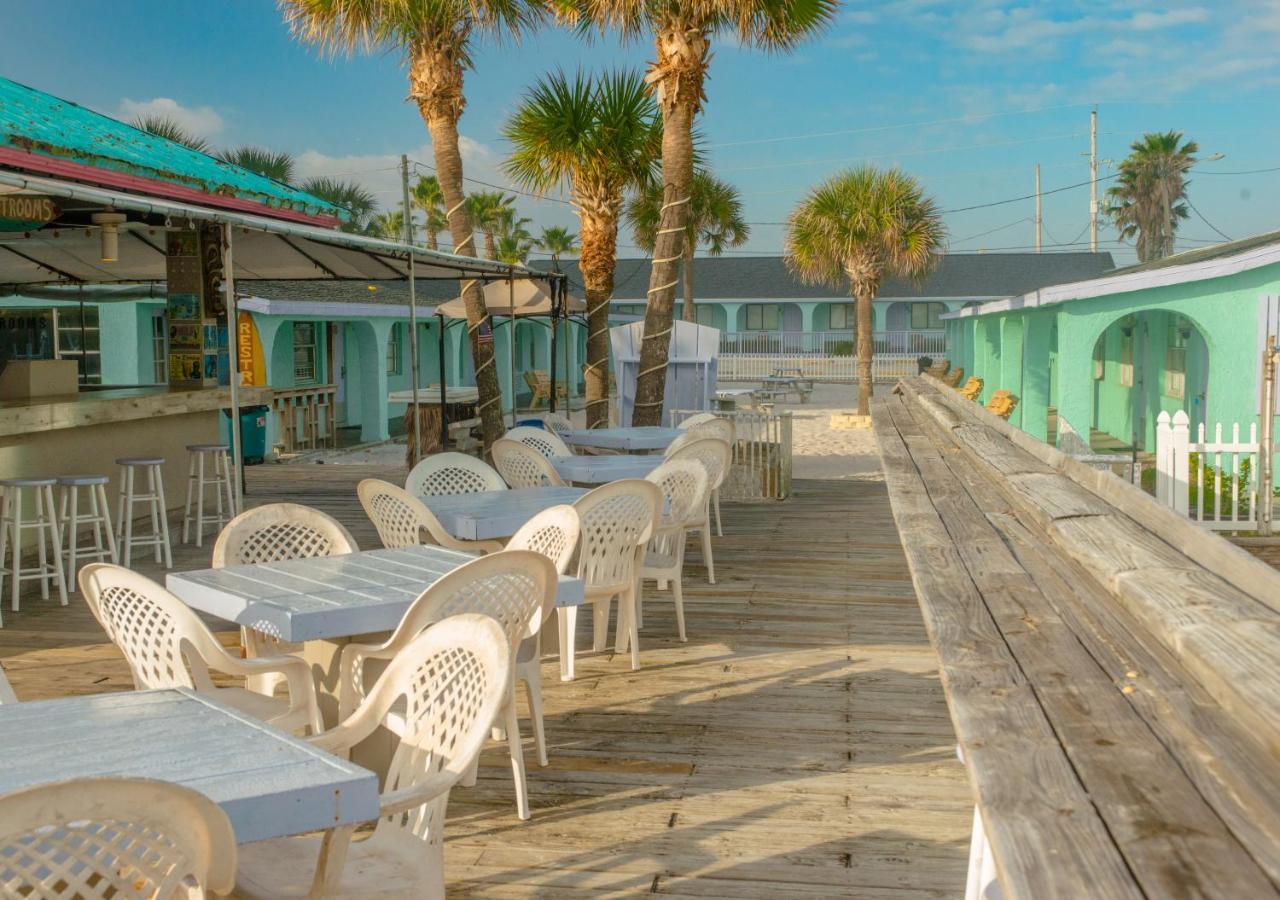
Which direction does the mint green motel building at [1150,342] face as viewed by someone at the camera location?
facing the viewer and to the left of the viewer

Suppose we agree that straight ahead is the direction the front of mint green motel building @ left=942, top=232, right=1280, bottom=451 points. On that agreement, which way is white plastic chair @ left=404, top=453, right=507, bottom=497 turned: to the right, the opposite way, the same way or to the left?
to the left

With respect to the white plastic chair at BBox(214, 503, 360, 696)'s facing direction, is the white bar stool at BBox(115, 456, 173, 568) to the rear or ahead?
to the rear

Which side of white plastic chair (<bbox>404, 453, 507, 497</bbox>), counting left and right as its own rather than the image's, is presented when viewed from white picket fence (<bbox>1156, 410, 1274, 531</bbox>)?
left

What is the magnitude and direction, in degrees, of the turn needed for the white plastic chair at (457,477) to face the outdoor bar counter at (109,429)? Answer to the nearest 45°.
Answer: approximately 135° to its right

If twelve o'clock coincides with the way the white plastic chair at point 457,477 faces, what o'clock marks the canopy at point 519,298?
The canopy is roughly at 6 o'clock from the white plastic chair.

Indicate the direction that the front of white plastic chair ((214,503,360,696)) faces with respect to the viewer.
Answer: facing the viewer

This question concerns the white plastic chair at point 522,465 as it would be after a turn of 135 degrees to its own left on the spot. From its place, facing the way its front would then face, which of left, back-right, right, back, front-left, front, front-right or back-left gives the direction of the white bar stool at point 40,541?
left

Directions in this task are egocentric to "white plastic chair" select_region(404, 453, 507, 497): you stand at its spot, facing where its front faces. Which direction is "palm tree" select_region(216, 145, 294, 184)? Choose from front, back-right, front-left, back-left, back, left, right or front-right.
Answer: back

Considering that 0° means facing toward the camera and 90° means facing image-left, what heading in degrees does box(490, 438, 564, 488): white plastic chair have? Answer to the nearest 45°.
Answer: approximately 315°

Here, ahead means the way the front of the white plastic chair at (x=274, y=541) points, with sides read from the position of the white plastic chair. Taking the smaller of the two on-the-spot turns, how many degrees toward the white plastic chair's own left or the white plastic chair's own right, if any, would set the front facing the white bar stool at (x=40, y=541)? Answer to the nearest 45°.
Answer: approximately 135° to the white plastic chair's own right

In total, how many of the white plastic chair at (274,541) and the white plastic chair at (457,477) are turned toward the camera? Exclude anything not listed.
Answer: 2

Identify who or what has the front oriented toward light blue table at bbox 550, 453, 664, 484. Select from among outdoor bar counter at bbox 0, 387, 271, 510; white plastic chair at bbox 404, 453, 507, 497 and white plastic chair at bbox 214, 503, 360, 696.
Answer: the outdoor bar counter

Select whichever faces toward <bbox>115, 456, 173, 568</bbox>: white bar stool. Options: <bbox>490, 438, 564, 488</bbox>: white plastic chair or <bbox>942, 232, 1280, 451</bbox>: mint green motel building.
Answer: the mint green motel building

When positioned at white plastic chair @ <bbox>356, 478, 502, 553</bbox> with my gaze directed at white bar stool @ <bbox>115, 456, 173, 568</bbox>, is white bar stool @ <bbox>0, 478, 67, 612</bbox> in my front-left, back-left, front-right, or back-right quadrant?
front-left
